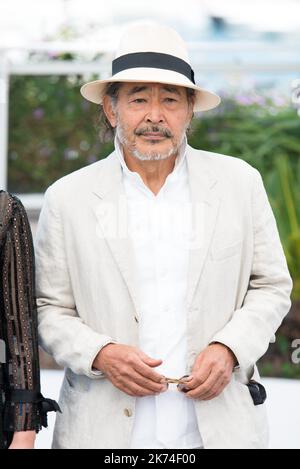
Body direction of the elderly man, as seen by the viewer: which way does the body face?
toward the camera

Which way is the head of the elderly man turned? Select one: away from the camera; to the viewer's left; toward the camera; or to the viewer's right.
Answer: toward the camera

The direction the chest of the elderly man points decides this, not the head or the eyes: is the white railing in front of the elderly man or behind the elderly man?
behind
